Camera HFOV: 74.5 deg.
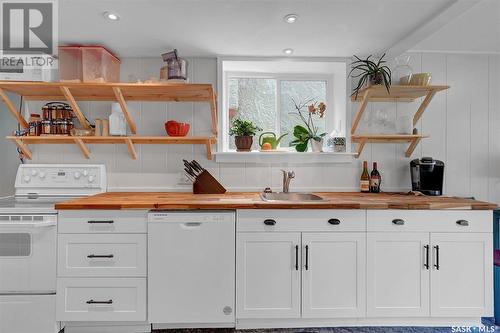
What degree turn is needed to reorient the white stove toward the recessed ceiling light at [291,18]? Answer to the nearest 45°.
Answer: approximately 45° to its left

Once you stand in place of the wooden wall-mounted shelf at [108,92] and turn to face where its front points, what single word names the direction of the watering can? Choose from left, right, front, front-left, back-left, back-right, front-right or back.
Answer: left

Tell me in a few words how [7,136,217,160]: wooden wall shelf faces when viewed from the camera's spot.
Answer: facing the viewer

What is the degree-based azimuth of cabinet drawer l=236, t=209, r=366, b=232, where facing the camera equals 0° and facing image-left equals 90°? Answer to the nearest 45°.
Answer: approximately 0°

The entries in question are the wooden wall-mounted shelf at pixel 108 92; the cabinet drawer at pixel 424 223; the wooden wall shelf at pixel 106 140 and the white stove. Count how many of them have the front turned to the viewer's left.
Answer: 0

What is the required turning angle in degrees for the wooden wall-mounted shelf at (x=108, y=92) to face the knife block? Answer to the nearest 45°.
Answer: approximately 90° to its left

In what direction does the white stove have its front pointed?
toward the camera
